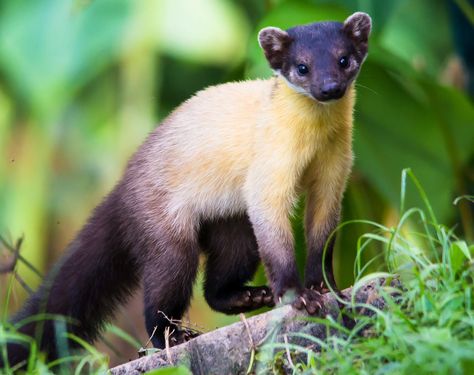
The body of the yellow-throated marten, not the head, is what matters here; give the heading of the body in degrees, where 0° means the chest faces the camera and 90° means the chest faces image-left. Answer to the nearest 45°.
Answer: approximately 315°

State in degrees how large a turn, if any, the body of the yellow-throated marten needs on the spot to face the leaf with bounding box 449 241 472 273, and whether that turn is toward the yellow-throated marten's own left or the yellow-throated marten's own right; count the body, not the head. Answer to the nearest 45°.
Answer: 0° — it already faces it

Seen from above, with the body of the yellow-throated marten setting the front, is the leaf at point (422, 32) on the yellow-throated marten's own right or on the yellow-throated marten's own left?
on the yellow-throated marten's own left
